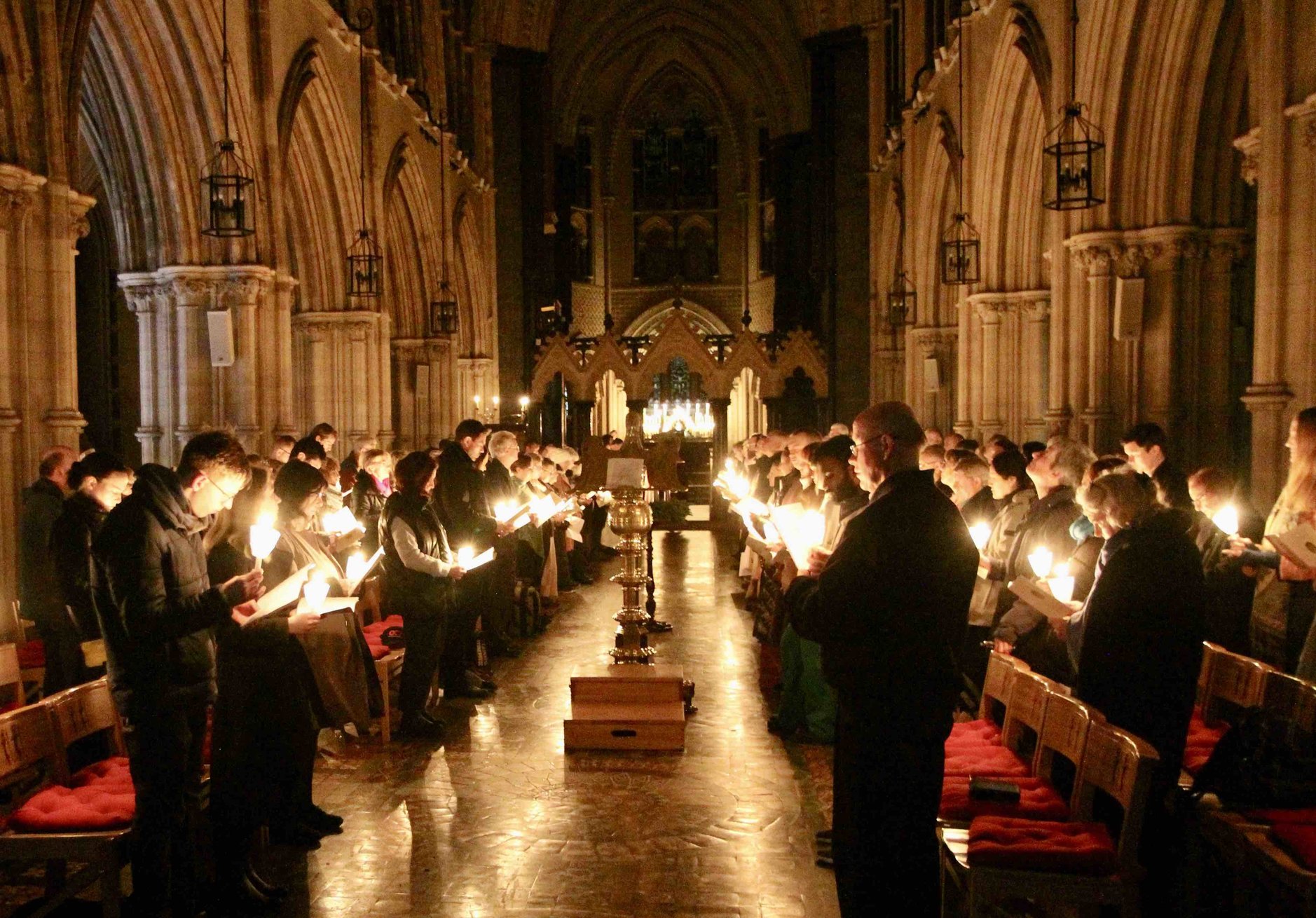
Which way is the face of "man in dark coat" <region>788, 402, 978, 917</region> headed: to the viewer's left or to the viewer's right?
to the viewer's left

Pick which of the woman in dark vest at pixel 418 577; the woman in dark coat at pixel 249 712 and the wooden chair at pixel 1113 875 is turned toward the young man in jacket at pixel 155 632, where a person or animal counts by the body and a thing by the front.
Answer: the wooden chair

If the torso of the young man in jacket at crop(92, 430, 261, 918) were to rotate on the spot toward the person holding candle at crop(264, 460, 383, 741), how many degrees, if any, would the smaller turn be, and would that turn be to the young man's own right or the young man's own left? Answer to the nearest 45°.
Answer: approximately 45° to the young man's own left

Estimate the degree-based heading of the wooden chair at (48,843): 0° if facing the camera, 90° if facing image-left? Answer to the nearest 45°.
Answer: approximately 315°

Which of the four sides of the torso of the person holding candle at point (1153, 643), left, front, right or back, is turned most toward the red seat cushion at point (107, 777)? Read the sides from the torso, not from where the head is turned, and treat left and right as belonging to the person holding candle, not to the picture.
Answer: front

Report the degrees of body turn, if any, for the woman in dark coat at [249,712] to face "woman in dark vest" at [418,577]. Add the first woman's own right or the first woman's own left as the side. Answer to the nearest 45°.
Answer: approximately 90° to the first woman's own left

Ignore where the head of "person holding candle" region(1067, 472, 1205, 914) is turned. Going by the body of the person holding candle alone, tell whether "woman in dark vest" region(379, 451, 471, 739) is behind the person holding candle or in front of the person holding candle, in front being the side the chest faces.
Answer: in front

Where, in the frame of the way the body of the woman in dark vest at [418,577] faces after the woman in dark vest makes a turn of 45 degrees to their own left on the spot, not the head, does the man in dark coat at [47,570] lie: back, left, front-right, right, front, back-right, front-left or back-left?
back-left

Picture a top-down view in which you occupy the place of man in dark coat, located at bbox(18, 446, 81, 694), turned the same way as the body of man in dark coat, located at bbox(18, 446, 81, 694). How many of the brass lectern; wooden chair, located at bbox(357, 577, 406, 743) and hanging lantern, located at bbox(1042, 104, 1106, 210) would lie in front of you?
3

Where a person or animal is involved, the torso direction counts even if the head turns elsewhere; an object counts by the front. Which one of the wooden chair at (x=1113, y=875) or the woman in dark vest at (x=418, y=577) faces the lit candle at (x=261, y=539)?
the wooden chair

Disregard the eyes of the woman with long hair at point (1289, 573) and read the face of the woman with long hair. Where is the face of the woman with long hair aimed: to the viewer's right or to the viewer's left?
to the viewer's left

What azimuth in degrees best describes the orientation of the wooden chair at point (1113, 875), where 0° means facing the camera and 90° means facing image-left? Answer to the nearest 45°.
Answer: approximately 90°

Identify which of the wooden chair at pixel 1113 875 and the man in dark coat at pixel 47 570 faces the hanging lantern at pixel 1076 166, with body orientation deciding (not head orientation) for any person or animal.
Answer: the man in dark coat

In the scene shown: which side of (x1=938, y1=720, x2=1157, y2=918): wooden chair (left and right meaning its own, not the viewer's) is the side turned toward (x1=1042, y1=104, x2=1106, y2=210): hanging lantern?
right

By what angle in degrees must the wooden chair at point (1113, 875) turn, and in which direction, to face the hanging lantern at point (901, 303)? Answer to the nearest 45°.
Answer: approximately 90° to its right

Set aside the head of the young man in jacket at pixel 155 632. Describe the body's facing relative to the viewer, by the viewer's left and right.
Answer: facing to the right of the viewer

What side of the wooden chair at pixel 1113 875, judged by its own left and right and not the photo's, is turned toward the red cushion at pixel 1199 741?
right

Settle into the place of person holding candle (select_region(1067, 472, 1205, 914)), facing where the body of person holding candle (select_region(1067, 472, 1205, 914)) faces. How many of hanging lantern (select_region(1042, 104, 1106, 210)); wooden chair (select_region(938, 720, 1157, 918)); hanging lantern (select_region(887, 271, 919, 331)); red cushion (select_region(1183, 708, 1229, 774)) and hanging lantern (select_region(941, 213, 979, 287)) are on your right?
4

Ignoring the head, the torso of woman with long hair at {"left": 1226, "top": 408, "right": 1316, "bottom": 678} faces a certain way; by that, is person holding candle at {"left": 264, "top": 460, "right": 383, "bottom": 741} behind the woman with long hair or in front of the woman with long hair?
in front

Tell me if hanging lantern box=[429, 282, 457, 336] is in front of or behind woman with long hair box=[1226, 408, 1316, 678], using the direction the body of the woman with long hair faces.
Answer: in front
